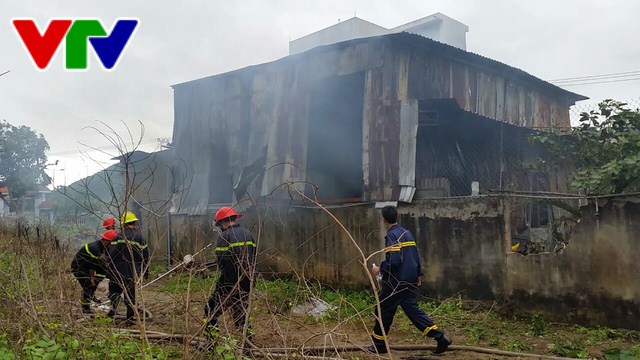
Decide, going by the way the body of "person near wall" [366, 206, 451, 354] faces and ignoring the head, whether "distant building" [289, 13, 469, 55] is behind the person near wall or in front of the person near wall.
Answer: in front

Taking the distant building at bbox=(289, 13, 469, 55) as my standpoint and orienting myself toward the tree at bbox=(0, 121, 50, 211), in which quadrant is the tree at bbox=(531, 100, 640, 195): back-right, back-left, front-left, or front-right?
back-left

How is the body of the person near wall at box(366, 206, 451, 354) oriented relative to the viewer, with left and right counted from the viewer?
facing away from the viewer and to the left of the viewer

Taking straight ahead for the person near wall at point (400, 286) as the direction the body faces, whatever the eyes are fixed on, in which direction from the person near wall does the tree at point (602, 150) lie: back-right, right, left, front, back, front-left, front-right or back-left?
right

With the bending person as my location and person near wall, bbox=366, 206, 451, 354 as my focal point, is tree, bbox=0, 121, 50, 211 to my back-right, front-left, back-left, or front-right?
back-left
